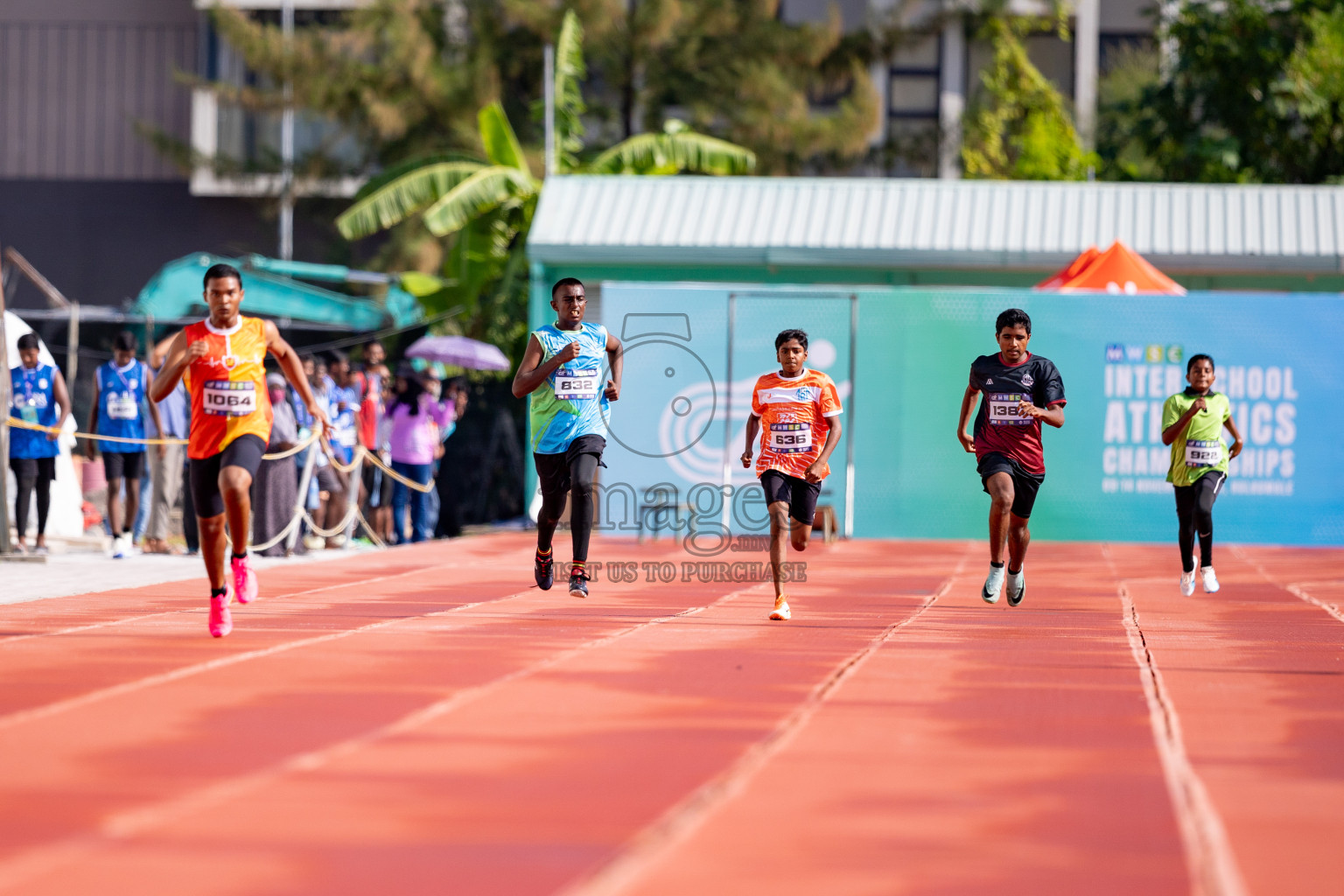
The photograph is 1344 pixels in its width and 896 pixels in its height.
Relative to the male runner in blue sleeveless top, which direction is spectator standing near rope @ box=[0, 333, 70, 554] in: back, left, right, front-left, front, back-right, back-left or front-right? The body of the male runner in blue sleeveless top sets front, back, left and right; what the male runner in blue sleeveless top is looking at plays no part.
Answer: back-right

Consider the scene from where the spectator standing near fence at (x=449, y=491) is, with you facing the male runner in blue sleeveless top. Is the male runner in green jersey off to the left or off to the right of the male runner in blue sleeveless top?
left

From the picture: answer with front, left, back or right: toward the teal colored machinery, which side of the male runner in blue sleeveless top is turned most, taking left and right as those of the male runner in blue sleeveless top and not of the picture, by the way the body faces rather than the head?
back

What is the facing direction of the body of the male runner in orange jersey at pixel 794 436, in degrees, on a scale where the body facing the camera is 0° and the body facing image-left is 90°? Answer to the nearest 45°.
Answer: approximately 0°

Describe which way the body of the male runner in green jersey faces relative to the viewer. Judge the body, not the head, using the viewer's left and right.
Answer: facing the viewer

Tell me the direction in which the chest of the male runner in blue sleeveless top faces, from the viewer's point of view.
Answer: toward the camera
